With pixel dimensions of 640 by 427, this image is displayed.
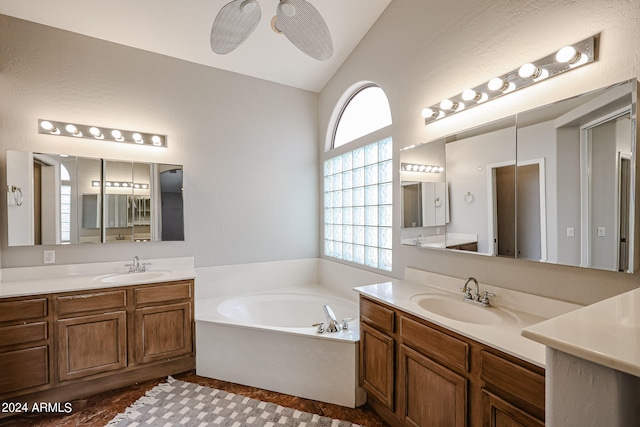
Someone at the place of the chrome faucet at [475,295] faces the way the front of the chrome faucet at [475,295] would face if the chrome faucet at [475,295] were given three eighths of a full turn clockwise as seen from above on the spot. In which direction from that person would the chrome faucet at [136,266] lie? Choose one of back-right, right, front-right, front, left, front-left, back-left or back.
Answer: left

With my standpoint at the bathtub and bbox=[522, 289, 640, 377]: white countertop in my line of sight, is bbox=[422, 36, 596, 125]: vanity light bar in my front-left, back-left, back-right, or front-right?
front-left

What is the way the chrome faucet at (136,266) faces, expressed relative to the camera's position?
facing the viewer

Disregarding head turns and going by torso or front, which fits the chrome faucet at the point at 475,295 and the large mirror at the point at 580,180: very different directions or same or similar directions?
same or similar directions

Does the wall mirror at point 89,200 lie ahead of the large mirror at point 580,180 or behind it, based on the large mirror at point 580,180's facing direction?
ahead

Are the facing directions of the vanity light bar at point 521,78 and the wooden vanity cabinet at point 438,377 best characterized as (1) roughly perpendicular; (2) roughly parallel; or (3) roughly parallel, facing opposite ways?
roughly parallel

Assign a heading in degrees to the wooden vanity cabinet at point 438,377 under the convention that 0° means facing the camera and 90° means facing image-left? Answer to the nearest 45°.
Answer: approximately 45°

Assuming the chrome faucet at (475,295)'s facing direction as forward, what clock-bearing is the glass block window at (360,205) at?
The glass block window is roughly at 3 o'clock from the chrome faucet.

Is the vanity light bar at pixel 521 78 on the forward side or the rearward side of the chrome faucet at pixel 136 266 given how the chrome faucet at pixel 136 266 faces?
on the forward side

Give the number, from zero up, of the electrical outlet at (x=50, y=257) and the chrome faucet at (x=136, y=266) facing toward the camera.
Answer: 2

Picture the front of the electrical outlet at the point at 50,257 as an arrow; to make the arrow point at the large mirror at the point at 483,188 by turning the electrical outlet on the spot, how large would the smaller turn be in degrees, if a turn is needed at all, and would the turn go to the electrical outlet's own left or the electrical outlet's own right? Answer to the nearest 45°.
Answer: approximately 45° to the electrical outlet's own left

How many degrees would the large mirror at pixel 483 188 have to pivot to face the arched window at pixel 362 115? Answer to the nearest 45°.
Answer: approximately 90° to its right
